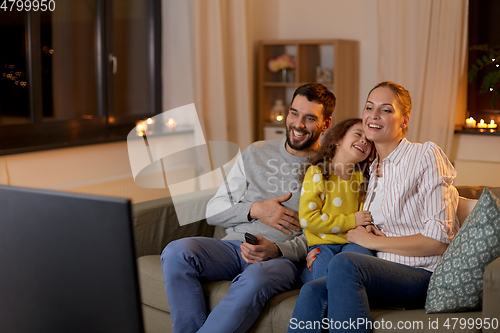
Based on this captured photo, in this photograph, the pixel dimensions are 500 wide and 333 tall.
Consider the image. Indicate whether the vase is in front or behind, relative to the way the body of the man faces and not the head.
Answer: behind

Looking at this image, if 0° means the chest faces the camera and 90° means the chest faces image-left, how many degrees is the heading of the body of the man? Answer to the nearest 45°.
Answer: approximately 45°

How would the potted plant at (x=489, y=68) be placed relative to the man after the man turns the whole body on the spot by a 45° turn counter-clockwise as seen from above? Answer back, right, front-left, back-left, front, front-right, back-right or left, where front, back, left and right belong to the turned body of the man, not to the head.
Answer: back-left

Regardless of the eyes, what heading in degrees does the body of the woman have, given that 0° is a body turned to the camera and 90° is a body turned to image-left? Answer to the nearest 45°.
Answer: approximately 45°

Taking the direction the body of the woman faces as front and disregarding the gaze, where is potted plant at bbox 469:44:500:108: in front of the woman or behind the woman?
behind

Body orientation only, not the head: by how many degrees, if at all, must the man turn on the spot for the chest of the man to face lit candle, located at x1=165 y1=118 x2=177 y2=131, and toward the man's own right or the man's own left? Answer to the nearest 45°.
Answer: approximately 135° to the man's own right

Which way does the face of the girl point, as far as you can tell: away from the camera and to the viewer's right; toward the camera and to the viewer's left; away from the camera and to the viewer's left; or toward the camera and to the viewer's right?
toward the camera and to the viewer's right

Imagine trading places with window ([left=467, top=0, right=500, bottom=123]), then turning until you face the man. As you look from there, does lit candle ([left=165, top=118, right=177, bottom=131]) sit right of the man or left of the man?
right

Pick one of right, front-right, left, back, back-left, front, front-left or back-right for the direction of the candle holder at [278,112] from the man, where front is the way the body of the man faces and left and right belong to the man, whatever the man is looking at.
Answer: back-right

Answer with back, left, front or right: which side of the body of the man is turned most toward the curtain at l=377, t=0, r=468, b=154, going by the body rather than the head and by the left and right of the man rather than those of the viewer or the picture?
back
